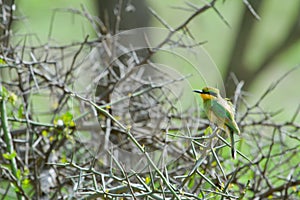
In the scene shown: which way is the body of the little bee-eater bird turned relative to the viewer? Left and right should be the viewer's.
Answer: facing to the left of the viewer

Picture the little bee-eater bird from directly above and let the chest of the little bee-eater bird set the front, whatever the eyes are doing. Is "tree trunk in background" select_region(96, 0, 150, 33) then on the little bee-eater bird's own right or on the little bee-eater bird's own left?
on the little bee-eater bird's own right
